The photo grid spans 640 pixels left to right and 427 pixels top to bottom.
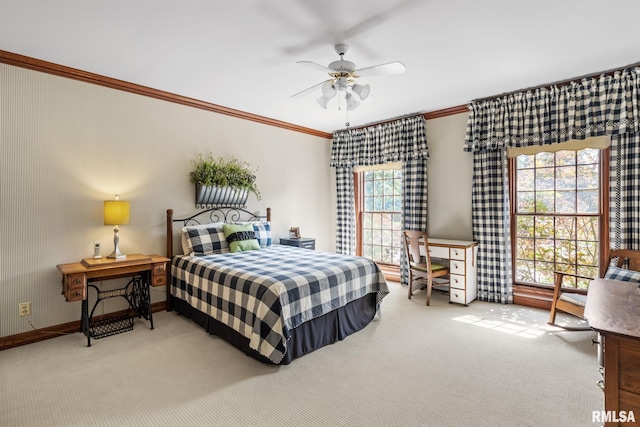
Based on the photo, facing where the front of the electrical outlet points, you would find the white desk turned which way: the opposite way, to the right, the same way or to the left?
to the right

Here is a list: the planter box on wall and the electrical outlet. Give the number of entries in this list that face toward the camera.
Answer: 2

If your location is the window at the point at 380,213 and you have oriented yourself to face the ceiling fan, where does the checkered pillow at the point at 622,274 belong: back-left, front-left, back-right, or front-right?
front-left

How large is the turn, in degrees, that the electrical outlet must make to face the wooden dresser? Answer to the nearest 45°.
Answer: approximately 45° to its left

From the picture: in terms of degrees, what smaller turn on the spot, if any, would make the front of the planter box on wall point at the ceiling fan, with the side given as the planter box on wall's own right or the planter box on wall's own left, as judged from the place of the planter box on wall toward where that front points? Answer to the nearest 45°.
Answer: approximately 45° to the planter box on wall's own left

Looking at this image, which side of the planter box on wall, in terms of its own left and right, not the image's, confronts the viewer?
front

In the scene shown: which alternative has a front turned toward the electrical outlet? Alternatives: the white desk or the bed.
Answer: the white desk

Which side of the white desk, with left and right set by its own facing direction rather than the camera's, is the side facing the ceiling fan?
front

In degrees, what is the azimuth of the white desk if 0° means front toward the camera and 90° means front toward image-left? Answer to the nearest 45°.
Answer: approximately 45°

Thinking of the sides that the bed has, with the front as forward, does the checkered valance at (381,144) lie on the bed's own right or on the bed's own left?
on the bed's own left

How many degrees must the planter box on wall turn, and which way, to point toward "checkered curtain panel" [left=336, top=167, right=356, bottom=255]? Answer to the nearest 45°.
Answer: approximately 90° to its left

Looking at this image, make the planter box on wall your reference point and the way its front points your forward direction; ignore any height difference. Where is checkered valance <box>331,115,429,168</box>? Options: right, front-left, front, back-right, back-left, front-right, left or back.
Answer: left

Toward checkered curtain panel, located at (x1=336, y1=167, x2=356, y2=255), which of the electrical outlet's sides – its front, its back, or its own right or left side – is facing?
left

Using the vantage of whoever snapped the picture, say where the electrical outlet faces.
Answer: facing the viewer

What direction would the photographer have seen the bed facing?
facing the viewer and to the right of the viewer

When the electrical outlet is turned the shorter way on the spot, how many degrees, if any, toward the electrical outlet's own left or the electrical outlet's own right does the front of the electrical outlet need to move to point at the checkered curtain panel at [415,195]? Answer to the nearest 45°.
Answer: approximately 90° to the electrical outlet's own left

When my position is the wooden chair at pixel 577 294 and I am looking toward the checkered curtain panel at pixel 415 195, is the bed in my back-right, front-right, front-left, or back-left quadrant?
front-left
